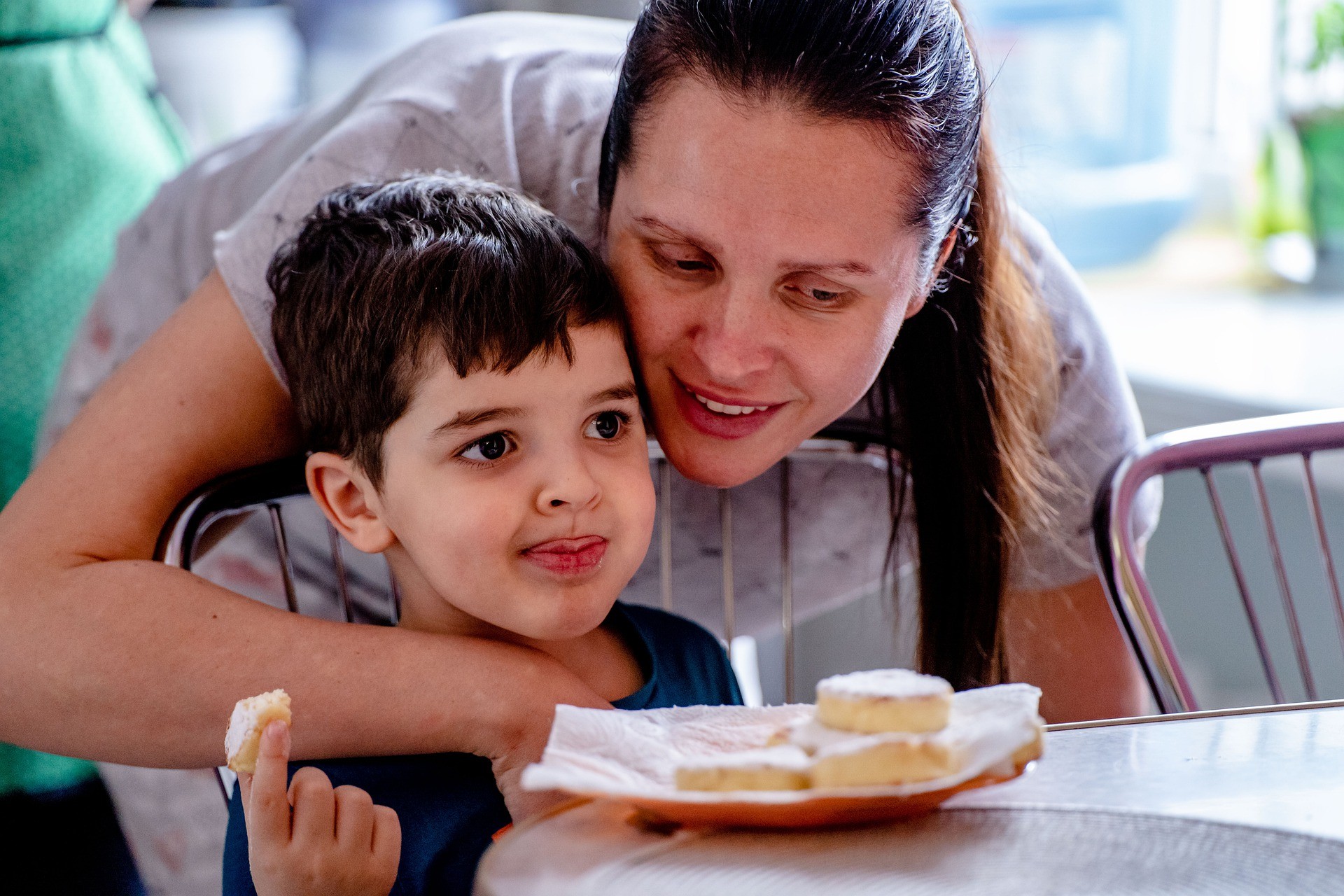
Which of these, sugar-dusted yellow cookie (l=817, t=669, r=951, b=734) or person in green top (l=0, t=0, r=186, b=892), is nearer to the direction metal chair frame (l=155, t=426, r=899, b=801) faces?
the sugar-dusted yellow cookie

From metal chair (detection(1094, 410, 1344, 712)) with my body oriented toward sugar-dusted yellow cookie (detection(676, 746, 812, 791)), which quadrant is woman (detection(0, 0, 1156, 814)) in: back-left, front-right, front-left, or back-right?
front-right

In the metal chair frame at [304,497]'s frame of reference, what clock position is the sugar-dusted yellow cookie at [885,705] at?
The sugar-dusted yellow cookie is roughly at 11 o'clock from the metal chair frame.

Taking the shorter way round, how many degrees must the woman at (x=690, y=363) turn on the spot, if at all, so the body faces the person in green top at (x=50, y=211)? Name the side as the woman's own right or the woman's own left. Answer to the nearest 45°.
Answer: approximately 135° to the woman's own right

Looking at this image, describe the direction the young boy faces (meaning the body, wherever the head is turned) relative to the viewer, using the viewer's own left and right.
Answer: facing the viewer and to the right of the viewer

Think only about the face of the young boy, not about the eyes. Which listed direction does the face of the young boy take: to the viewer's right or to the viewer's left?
to the viewer's right

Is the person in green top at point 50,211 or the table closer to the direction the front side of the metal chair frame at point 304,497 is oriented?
the table

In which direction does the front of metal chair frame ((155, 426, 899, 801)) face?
toward the camera

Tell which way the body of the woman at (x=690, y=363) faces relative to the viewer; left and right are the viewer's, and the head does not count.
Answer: facing the viewer

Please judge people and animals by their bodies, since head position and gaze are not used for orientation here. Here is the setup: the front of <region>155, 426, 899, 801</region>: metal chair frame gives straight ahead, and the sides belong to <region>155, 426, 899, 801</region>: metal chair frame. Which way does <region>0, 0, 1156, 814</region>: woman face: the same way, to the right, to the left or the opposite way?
the same way
